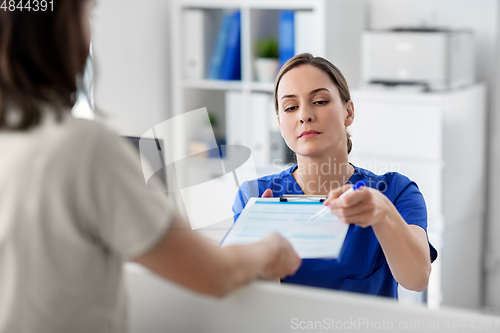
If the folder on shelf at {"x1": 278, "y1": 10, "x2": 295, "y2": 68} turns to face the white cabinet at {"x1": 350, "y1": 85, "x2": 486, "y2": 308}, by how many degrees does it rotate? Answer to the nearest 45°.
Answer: approximately 45° to its left

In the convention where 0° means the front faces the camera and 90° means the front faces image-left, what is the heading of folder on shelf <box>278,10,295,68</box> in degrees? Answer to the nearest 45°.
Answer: approximately 0°

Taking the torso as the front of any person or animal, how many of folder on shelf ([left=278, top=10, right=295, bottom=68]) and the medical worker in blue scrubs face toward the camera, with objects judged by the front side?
2

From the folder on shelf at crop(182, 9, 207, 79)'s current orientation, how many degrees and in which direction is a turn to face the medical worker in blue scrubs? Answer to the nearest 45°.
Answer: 0° — it already faces them

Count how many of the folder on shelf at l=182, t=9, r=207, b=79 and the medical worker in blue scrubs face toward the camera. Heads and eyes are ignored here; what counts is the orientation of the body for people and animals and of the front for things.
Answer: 2

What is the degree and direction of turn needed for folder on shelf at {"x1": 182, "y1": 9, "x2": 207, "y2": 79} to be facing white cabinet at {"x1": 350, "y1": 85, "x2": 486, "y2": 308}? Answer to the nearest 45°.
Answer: approximately 45° to its left

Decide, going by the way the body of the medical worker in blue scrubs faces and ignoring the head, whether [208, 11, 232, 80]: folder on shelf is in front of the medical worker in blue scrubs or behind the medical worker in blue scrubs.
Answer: behind
